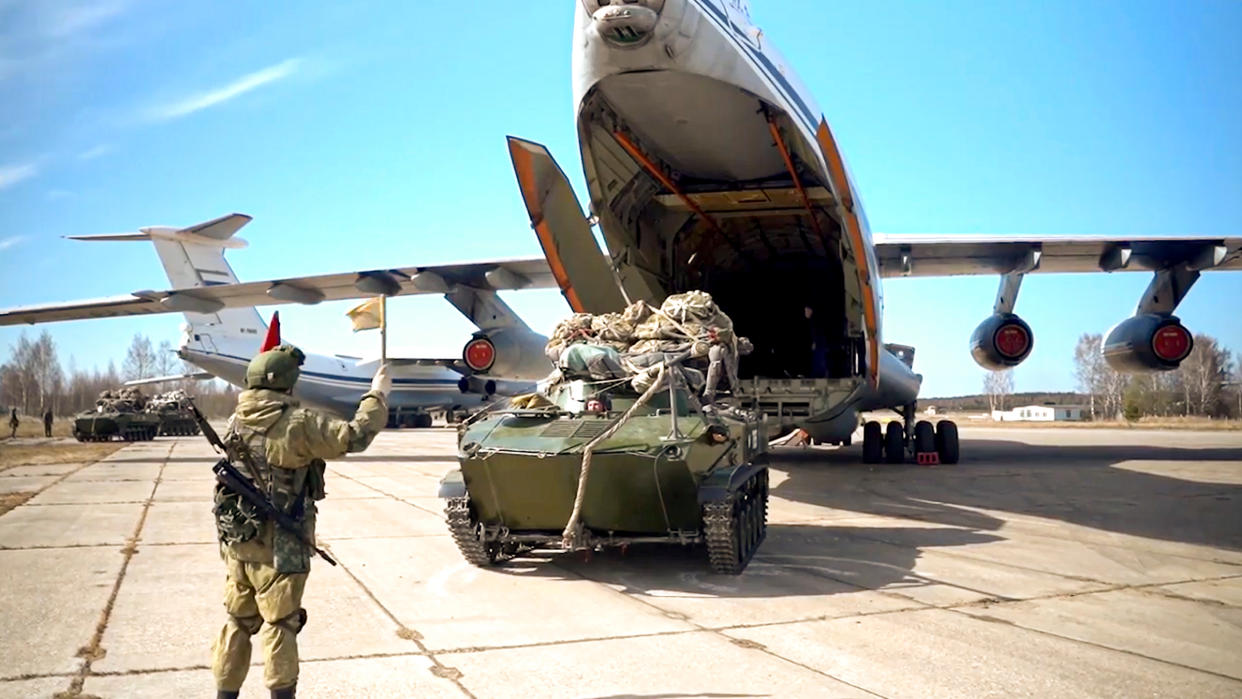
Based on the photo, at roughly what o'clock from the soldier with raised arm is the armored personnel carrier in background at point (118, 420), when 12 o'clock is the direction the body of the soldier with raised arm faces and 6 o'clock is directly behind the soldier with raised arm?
The armored personnel carrier in background is roughly at 10 o'clock from the soldier with raised arm.

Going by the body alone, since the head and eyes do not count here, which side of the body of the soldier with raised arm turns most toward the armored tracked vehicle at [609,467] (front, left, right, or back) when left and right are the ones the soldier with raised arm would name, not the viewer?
front

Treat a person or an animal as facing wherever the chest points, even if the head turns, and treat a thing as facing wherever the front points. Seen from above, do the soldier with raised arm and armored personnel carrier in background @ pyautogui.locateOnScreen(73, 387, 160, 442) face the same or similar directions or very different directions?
very different directions

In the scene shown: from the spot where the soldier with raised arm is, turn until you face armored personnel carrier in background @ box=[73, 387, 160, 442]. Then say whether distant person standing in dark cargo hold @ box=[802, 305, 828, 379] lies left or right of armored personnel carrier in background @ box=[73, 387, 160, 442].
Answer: right

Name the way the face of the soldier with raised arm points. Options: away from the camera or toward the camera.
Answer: away from the camera

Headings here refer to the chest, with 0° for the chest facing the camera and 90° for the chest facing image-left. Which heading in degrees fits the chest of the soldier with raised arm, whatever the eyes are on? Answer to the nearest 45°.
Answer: approximately 225°

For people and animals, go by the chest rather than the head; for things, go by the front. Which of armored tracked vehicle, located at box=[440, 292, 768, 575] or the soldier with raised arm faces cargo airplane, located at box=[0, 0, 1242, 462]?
the soldier with raised arm
